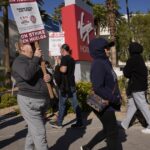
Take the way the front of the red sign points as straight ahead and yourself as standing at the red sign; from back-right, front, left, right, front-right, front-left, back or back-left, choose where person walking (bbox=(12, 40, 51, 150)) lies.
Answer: front-right

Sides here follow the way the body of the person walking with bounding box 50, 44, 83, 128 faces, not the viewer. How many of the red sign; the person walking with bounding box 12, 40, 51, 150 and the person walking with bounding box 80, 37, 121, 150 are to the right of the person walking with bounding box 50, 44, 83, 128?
1

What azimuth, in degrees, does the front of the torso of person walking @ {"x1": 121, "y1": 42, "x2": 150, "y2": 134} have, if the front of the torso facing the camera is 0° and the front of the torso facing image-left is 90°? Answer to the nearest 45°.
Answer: approximately 135°

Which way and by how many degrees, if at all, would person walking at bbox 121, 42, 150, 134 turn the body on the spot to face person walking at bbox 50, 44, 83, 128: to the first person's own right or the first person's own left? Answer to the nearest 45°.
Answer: approximately 45° to the first person's own left
